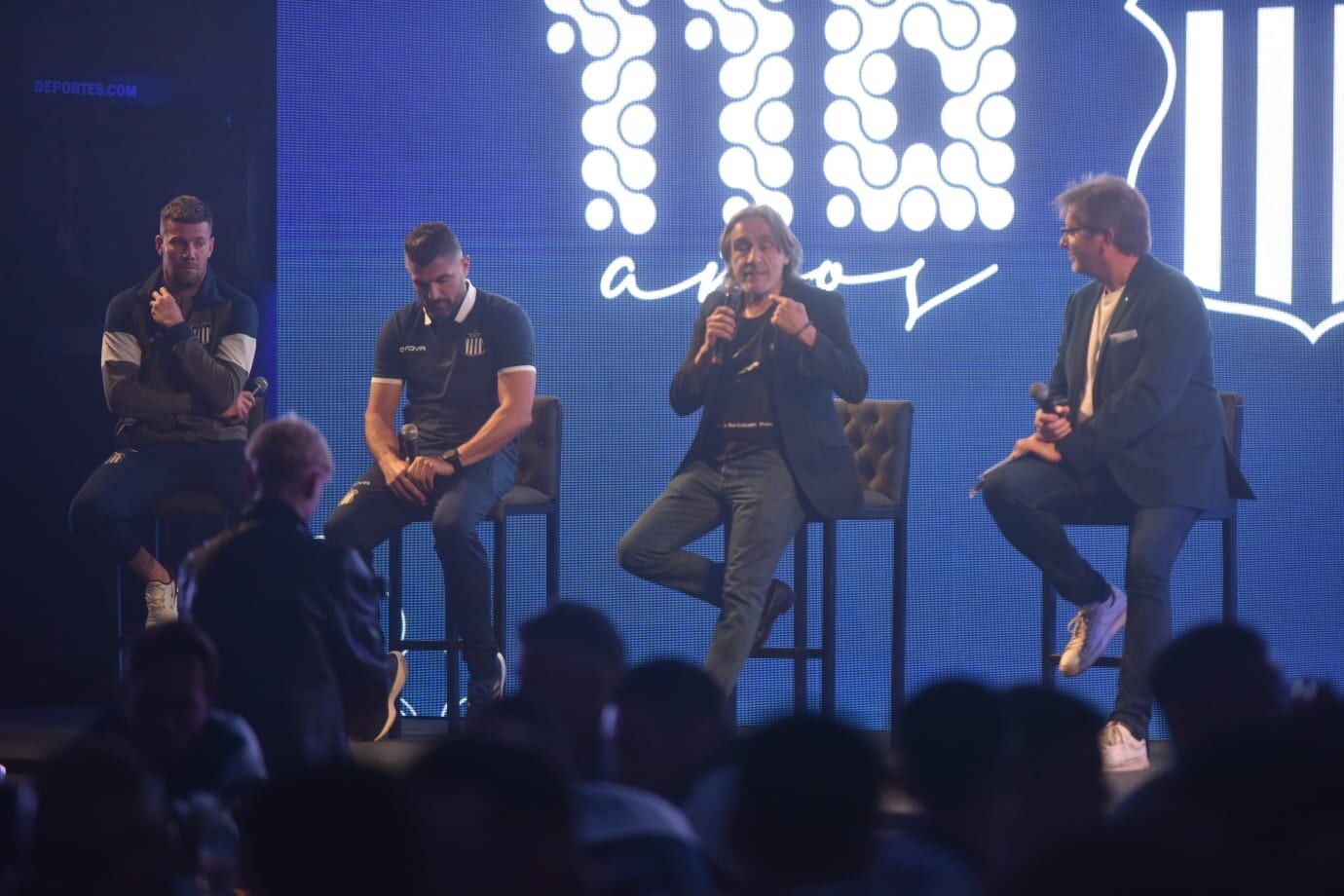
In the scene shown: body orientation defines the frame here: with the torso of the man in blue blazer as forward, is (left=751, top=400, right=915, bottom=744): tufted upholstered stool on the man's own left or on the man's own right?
on the man's own right

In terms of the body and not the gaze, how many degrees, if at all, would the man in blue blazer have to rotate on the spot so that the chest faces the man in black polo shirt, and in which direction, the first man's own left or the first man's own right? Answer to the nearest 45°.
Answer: approximately 45° to the first man's own right

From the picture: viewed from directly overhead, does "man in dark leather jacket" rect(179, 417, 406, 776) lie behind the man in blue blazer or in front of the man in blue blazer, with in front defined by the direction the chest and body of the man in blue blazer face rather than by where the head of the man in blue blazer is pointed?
in front

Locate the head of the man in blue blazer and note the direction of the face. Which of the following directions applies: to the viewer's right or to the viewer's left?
to the viewer's left

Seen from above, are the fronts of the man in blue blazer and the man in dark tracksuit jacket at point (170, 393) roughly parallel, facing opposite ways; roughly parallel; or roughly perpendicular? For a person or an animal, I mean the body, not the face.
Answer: roughly perpendicular

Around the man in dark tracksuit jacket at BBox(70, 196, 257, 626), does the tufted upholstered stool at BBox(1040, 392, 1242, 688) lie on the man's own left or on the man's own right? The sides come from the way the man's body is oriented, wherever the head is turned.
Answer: on the man's own left

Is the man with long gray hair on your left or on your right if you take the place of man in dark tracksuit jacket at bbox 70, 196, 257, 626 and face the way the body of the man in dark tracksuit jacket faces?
on your left

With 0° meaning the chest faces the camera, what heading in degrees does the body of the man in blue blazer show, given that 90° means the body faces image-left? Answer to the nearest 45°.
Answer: approximately 45°

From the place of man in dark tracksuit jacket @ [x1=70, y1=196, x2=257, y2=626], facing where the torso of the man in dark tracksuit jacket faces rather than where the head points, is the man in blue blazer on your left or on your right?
on your left

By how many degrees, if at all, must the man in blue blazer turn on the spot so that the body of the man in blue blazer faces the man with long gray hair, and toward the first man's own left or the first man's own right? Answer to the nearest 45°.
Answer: approximately 45° to the first man's own right

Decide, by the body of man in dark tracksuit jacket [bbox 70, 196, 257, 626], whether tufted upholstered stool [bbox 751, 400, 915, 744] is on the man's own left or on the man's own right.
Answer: on the man's own left

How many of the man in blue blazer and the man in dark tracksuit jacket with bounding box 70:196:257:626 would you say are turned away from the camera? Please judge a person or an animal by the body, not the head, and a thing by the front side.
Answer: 0

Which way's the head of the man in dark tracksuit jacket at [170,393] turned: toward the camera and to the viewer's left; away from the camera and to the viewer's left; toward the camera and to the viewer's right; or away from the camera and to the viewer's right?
toward the camera and to the viewer's right
